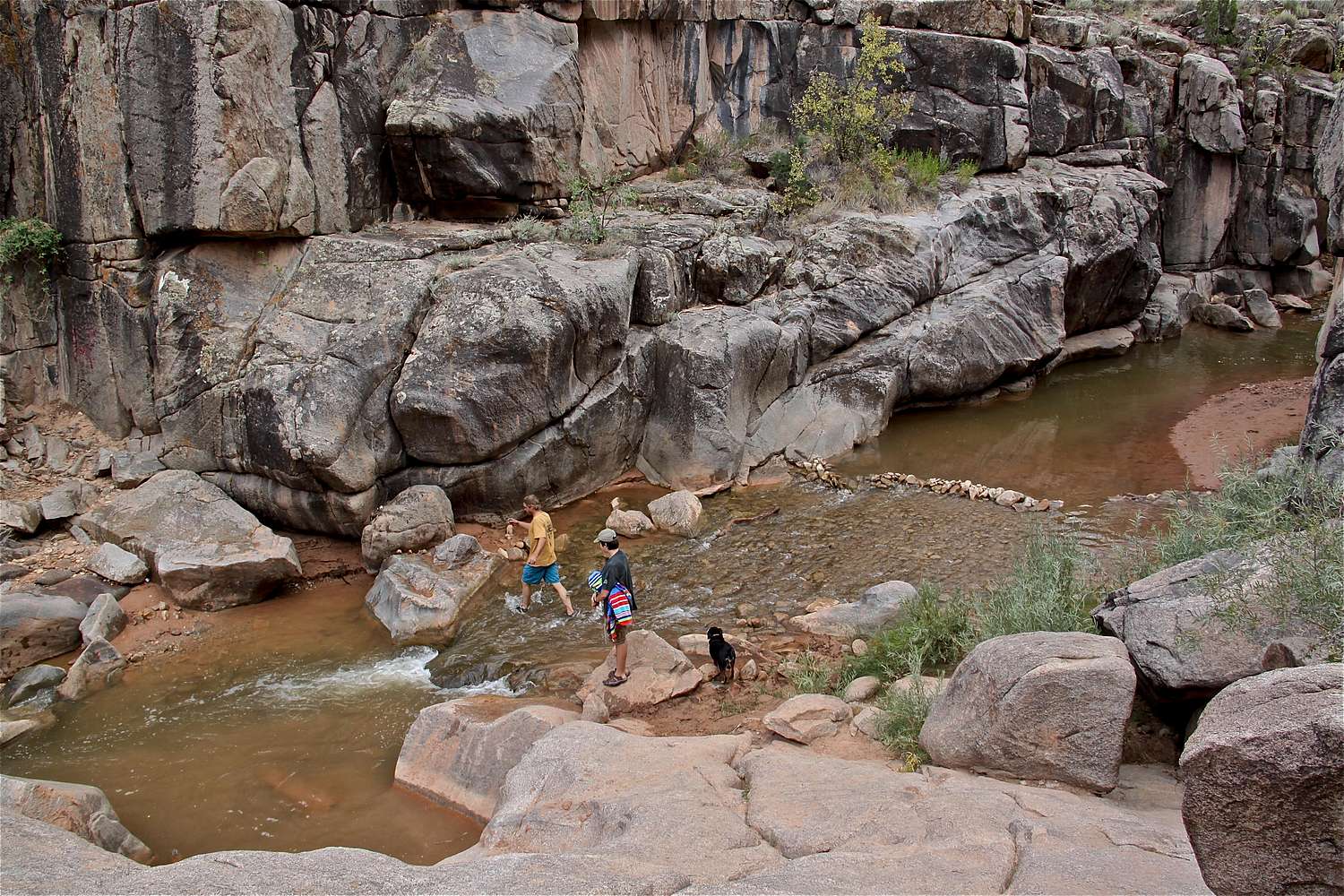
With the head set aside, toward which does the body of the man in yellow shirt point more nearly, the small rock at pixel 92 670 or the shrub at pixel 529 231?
the small rock

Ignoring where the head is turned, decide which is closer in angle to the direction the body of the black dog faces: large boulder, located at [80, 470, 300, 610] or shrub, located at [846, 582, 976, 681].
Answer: the large boulder

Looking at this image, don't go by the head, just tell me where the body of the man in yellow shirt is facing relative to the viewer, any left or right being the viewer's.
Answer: facing to the left of the viewer

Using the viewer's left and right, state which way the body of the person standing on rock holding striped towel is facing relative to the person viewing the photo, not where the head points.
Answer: facing to the left of the viewer

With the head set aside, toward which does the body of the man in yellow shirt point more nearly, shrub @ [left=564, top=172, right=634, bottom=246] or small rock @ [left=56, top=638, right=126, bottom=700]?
the small rock

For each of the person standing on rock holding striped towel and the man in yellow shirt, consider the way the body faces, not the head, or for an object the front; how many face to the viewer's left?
2

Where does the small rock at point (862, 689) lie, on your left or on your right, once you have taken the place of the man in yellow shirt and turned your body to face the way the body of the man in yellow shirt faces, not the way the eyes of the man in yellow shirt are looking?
on your left

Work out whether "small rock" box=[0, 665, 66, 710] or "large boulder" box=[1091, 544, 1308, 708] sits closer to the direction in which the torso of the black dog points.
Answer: the small rock

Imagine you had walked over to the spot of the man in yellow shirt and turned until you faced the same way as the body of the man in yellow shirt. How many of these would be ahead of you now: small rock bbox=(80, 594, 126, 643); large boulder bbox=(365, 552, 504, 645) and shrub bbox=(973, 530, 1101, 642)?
2
